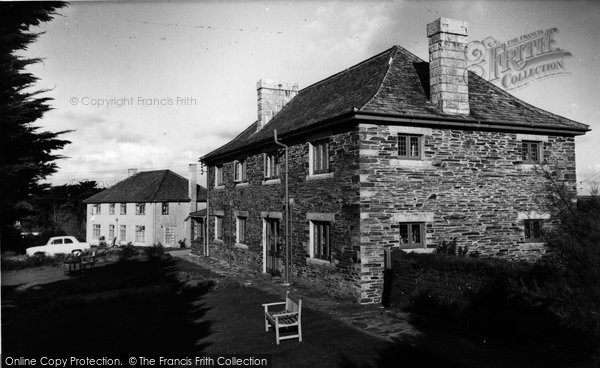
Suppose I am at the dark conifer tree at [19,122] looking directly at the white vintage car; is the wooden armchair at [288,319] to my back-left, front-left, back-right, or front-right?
back-right

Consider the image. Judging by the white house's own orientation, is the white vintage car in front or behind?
in front

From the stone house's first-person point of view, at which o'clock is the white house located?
The white house is roughly at 3 o'clock from the stone house.

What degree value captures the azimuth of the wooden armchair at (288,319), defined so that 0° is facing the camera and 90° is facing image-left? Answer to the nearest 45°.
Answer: approximately 45°

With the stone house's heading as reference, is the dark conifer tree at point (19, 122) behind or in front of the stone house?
in front

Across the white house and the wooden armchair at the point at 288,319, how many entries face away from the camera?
0

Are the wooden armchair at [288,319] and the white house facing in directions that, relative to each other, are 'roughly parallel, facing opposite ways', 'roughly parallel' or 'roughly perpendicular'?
roughly parallel

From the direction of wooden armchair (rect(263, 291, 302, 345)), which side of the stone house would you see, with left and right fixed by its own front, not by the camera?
front

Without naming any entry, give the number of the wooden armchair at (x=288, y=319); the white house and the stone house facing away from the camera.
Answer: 0

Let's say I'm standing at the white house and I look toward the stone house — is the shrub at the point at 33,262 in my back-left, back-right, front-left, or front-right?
front-right

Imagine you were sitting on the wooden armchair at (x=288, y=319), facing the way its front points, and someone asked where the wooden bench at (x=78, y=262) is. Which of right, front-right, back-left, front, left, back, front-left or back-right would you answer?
right

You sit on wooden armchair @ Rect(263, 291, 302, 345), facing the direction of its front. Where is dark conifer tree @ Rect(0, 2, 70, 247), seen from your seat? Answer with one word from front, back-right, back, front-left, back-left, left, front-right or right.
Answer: front-right

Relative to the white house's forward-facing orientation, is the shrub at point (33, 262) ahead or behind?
ahead

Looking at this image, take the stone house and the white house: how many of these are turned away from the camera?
0

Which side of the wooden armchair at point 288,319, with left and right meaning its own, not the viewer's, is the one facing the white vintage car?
right

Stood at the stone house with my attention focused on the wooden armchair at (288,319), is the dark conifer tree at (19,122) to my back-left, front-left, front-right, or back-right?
front-right

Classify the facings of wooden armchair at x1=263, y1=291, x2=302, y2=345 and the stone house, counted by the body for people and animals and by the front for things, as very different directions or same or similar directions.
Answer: same or similar directions

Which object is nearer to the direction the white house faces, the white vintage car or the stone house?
the white vintage car

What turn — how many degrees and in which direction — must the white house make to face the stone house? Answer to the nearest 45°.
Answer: approximately 45° to its left

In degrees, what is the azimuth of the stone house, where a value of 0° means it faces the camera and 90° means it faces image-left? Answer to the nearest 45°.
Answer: approximately 45°
